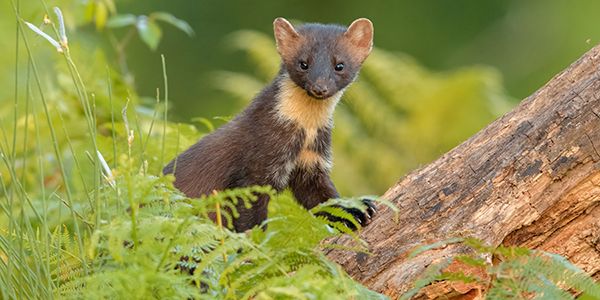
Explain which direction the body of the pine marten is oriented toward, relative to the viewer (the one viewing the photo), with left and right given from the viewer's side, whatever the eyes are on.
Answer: facing the viewer and to the right of the viewer

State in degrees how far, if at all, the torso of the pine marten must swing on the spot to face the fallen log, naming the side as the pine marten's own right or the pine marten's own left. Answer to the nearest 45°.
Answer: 0° — it already faces it

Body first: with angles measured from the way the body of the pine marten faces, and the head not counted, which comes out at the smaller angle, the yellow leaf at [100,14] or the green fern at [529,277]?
the green fern

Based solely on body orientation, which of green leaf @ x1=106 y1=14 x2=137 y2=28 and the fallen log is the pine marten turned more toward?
the fallen log

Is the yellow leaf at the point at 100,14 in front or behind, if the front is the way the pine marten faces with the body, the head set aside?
behind

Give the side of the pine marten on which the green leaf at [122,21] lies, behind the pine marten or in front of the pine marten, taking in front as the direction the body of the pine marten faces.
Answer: behind
